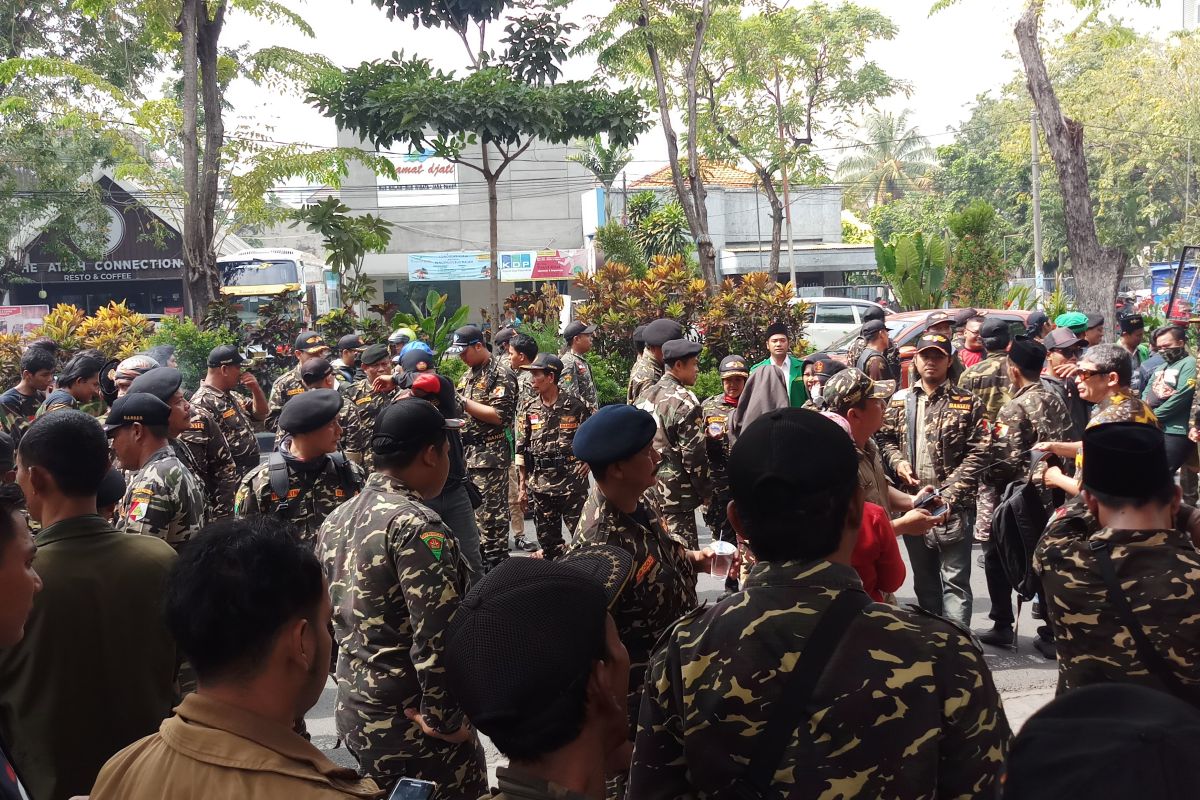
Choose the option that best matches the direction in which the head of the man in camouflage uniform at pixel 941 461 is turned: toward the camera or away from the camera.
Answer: toward the camera

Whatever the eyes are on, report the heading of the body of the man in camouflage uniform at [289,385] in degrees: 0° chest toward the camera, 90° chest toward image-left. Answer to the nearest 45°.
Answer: approximately 315°

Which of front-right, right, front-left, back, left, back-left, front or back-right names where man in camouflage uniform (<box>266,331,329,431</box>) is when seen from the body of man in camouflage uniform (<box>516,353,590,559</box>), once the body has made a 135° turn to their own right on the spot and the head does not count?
front

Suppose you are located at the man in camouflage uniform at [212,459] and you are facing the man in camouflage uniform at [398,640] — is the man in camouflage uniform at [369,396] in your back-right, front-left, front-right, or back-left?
back-left

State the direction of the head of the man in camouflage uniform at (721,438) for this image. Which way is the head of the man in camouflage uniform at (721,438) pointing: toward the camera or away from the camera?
toward the camera

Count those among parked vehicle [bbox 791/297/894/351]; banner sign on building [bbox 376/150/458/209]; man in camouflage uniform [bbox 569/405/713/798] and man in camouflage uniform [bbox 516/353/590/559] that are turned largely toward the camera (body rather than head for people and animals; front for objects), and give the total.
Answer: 2

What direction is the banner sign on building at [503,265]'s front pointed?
toward the camera

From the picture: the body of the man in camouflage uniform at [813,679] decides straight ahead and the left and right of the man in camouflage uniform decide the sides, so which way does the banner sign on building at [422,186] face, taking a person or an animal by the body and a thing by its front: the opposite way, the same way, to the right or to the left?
the opposite way

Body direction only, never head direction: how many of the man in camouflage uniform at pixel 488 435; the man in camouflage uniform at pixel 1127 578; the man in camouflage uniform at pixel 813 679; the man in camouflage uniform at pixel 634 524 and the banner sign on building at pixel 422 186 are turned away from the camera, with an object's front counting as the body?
2

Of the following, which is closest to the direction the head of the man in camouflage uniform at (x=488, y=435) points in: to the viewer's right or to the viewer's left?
to the viewer's left

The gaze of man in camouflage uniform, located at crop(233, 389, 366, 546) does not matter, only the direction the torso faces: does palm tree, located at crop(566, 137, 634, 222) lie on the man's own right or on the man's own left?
on the man's own left
